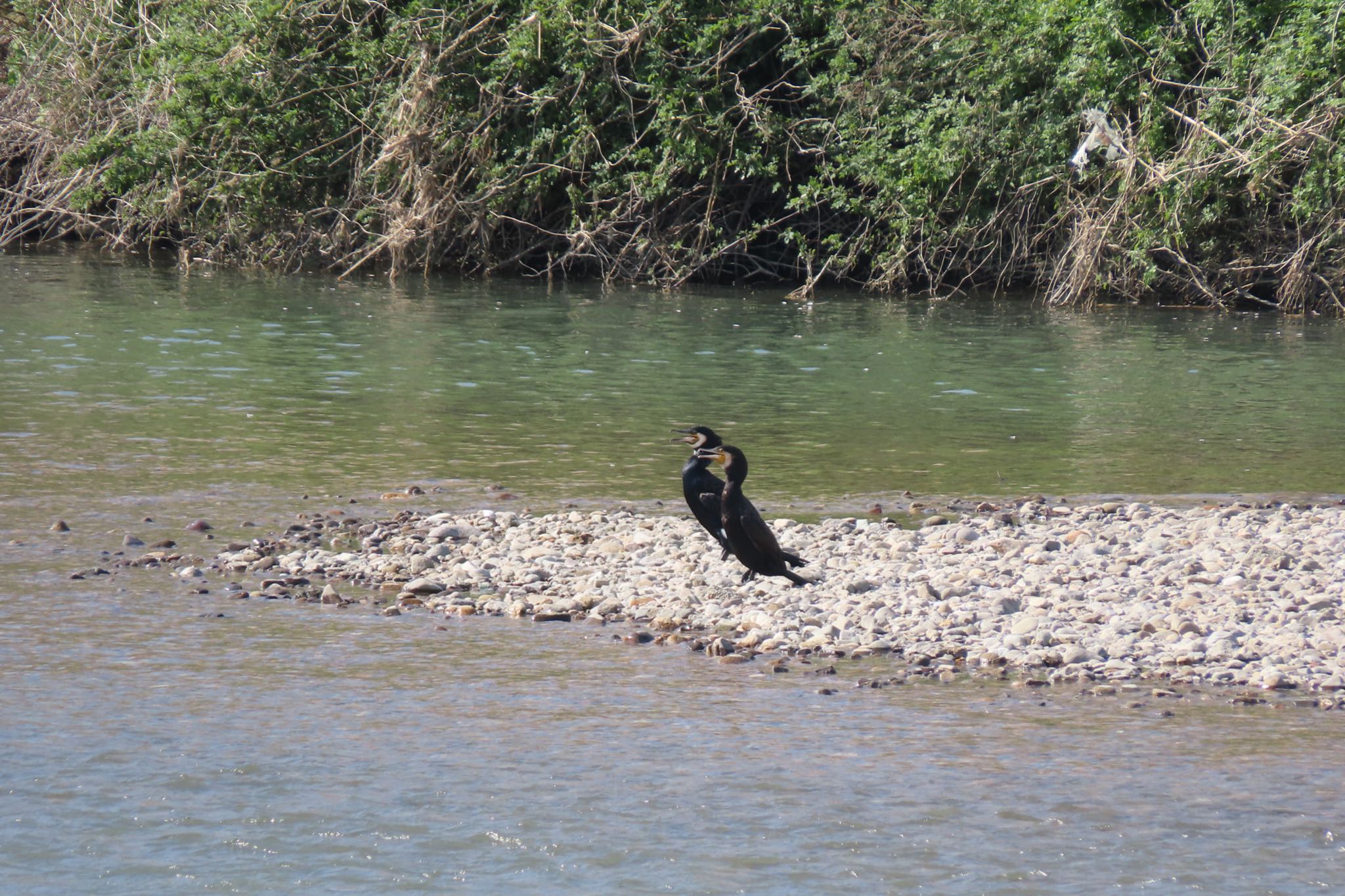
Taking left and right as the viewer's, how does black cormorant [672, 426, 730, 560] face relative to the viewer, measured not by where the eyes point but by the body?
facing to the left of the viewer

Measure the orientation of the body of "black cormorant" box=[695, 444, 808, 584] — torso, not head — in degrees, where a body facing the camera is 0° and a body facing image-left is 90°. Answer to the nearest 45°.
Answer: approximately 90°

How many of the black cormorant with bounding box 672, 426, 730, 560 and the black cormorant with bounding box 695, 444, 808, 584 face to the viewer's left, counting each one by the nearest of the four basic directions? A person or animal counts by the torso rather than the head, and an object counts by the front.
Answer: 2
